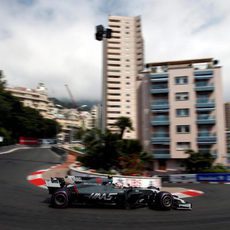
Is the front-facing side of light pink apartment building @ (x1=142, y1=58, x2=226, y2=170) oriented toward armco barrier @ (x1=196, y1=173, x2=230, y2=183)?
yes

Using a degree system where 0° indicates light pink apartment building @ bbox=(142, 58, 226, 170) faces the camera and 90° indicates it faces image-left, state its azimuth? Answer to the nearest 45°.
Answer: approximately 0°

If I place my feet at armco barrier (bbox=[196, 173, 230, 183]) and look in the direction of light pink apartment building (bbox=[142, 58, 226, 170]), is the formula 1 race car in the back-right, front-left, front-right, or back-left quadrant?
back-left

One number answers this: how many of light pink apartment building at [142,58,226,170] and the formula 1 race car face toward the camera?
1

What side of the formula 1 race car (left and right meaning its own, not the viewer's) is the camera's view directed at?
right

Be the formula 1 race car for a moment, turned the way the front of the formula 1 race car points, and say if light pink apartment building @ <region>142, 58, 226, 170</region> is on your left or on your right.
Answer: on your left

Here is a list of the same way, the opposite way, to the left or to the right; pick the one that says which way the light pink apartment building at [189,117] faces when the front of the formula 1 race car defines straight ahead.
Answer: to the right

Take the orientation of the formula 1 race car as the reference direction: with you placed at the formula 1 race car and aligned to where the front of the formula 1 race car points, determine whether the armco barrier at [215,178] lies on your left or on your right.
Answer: on your left

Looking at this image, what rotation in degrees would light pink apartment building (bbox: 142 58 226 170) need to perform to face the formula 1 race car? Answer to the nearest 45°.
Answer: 0° — it already faces it

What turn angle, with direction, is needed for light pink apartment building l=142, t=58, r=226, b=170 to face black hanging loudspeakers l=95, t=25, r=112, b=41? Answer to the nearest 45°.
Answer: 0° — it already faces it
